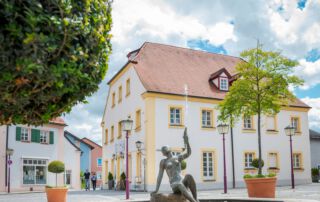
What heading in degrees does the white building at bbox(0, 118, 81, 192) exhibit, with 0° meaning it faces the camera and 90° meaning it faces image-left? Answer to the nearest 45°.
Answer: approximately 0°

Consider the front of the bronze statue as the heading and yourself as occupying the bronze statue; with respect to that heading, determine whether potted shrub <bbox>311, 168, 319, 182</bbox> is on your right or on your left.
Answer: on your left
